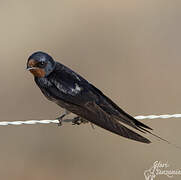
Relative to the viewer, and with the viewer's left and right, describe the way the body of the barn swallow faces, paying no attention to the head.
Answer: facing to the left of the viewer
